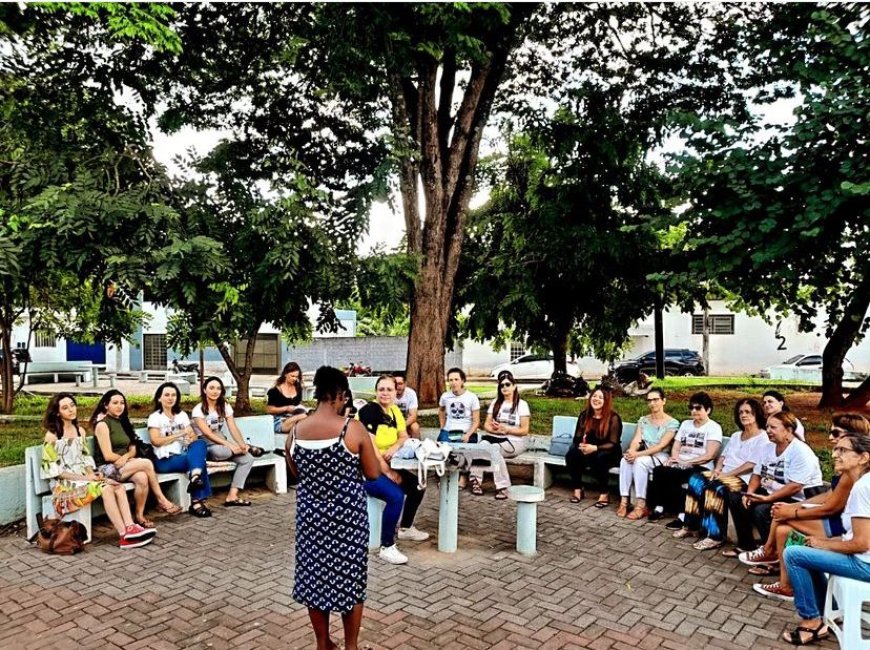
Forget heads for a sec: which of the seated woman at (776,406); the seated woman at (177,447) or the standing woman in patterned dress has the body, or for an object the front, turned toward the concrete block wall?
the standing woman in patterned dress

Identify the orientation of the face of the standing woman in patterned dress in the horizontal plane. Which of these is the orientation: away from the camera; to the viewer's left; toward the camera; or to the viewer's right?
away from the camera

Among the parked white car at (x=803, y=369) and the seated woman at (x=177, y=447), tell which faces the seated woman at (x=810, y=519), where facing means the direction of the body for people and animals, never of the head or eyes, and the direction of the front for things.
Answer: the seated woman at (x=177, y=447)

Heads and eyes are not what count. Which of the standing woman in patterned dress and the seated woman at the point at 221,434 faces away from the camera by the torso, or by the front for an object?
the standing woman in patterned dress

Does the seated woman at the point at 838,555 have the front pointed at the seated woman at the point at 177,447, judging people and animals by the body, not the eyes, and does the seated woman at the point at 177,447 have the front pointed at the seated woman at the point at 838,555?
yes

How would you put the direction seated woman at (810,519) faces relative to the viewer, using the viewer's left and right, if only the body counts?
facing to the left of the viewer

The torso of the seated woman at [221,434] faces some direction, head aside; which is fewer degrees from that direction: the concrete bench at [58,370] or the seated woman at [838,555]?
the seated woman

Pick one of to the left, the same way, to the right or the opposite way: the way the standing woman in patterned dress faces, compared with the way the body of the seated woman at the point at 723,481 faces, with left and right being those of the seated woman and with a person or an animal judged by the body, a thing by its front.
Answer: to the right

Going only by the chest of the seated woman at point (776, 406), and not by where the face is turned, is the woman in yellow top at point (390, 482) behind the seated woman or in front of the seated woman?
in front

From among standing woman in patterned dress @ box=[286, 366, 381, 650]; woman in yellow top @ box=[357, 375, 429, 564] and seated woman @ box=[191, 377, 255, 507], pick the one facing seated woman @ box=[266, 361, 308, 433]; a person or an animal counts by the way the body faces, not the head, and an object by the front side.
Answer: the standing woman in patterned dress

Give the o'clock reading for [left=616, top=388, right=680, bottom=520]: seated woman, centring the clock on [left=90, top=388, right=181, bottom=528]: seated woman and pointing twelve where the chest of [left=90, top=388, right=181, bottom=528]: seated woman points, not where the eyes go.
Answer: [left=616, top=388, right=680, bottom=520]: seated woman is roughly at 11 o'clock from [left=90, top=388, right=181, bottom=528]: seated woman.

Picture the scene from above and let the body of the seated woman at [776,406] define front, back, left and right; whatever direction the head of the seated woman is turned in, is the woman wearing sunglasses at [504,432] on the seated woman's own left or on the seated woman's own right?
on the seated woman's own right

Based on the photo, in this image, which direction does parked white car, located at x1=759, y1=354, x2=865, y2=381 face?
to the viewer's left

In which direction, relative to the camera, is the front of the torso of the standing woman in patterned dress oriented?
away from the camera

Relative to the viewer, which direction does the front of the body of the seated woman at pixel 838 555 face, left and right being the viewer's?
facing to the left of the viewer

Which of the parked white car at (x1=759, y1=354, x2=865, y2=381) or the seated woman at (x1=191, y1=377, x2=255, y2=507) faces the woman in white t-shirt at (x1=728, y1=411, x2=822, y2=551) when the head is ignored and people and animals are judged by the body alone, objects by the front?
the seated woman
